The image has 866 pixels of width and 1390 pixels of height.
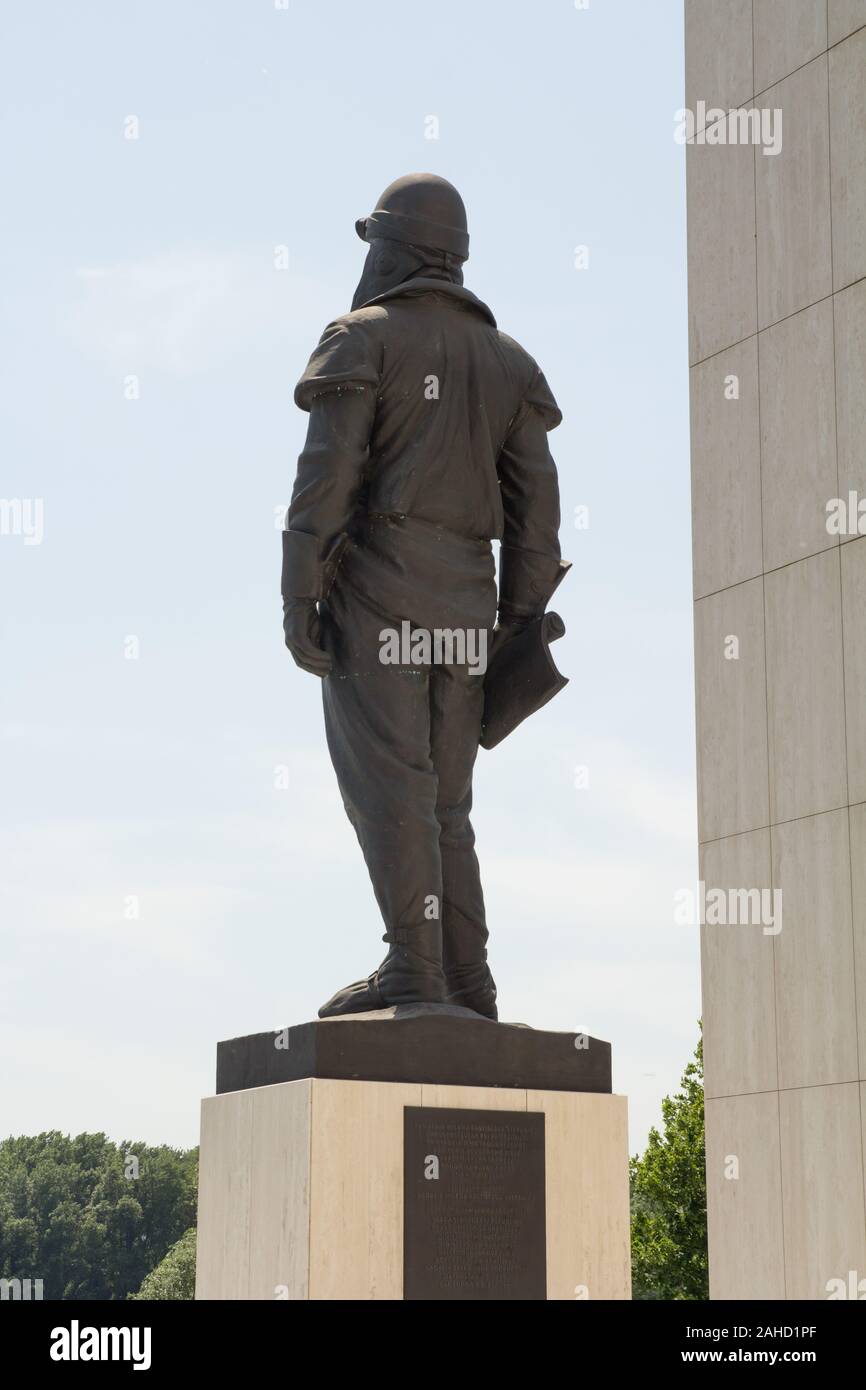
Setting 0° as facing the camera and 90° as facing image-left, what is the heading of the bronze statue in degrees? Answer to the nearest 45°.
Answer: approximately 135°
